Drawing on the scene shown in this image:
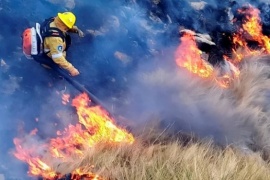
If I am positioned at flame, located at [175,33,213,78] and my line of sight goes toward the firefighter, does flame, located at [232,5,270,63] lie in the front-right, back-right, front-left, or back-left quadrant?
back-right

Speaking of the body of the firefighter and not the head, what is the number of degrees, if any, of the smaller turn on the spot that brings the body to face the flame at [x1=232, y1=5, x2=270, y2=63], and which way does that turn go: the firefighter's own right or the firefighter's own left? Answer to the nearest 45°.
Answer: approximately 45° to the firefighter's own left

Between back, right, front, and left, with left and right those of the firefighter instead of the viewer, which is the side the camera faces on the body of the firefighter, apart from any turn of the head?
right

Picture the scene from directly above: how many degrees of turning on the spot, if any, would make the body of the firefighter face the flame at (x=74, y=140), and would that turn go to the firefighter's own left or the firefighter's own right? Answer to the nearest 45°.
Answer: approximately 45° to the firefighter's own right
